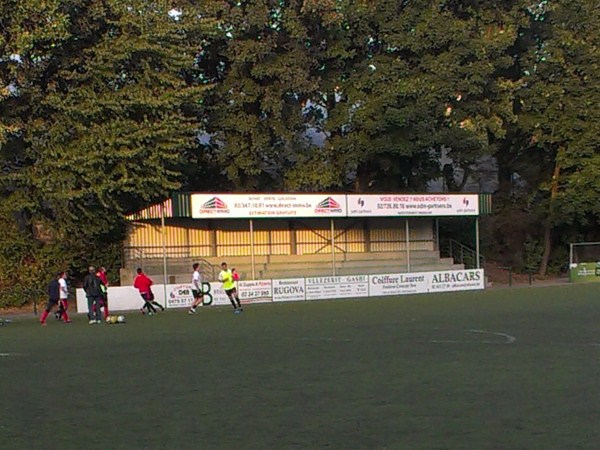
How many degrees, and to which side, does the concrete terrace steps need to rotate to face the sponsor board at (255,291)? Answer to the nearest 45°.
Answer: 0° — it already faces it

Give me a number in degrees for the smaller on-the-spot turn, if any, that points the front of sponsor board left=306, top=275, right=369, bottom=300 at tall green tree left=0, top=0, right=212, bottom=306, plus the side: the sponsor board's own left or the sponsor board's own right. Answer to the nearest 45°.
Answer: approximately 90° to the sponsor board's own right

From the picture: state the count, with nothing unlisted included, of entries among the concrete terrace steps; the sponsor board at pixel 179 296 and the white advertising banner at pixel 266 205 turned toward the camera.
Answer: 3

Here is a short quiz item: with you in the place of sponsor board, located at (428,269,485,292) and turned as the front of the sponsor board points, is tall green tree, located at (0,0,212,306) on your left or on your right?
on your right

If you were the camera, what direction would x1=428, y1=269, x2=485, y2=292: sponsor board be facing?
facing the viewer

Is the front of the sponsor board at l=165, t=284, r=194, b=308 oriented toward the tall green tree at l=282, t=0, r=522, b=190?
no

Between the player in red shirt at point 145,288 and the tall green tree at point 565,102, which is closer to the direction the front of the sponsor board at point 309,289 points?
the player in red shirt

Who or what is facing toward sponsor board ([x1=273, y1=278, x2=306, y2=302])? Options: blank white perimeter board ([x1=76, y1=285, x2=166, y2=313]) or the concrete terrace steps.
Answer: the concrete terrace steps

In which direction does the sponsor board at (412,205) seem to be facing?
toward the camera

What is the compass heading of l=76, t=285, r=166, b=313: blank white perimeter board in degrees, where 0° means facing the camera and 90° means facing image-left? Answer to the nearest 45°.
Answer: approximately 0°

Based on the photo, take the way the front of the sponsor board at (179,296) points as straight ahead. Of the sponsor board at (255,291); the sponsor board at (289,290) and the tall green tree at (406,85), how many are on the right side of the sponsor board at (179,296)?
0

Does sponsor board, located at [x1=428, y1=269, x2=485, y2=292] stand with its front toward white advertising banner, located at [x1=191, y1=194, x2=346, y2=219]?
no
